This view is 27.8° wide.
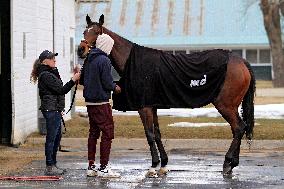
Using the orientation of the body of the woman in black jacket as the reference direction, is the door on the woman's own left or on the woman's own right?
on the woman's own left

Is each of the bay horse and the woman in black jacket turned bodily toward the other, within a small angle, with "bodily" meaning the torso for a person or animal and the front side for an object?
yes

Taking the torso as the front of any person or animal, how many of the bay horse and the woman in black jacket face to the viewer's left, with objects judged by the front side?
1

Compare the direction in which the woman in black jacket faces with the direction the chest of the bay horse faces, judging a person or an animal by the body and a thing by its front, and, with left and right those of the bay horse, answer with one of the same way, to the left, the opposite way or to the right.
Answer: the opposite way

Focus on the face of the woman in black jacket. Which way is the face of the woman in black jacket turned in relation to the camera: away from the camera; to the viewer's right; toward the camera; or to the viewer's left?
to the viewer's right

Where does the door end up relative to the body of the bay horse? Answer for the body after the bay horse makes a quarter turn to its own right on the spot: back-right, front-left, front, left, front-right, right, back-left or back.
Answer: front-left

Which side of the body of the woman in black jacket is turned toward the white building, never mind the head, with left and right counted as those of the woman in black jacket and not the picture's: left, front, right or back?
left

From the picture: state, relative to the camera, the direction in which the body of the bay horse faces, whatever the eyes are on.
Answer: to the viewer's left

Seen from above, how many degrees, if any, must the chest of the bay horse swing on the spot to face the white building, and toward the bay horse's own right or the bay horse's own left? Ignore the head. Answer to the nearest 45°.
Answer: approximately 45° to the bay horse's own right

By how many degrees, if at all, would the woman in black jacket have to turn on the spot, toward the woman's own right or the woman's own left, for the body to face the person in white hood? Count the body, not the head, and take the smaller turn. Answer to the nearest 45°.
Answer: approximately 45° to the woman's own right

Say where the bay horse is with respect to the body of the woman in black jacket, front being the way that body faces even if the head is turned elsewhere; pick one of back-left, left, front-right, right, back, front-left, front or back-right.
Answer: front

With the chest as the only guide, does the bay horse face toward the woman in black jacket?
yes

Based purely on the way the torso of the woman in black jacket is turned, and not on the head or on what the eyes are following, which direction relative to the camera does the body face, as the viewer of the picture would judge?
to the viewer's right
